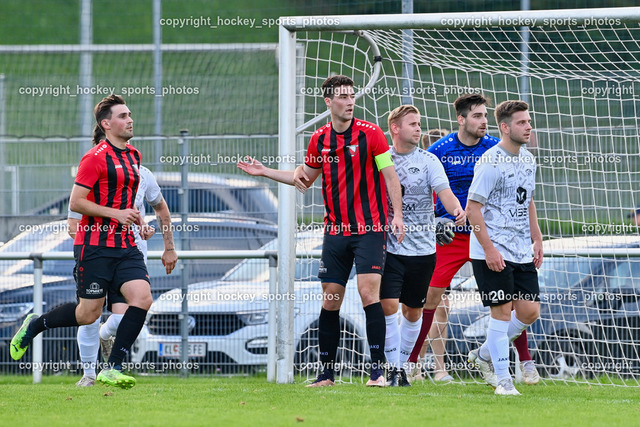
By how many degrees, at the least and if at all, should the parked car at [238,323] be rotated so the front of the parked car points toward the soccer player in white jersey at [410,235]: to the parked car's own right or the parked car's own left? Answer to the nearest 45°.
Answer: approximately 90° to the parked car's own left

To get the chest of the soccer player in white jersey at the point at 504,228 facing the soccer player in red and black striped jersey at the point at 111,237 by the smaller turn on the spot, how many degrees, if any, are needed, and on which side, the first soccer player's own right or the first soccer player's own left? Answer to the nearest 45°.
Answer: approximately 135° to the first soccer player's own right

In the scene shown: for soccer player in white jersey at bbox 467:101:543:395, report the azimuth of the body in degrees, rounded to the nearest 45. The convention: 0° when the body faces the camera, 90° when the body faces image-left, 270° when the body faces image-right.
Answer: approximately 315°

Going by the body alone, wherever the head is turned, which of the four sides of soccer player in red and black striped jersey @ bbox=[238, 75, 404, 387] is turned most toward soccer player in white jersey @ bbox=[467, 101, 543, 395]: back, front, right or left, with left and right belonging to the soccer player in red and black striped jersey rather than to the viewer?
left

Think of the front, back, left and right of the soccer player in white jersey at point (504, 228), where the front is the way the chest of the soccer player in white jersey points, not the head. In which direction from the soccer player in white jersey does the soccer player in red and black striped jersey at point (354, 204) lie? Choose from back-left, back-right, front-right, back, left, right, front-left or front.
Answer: back-right
